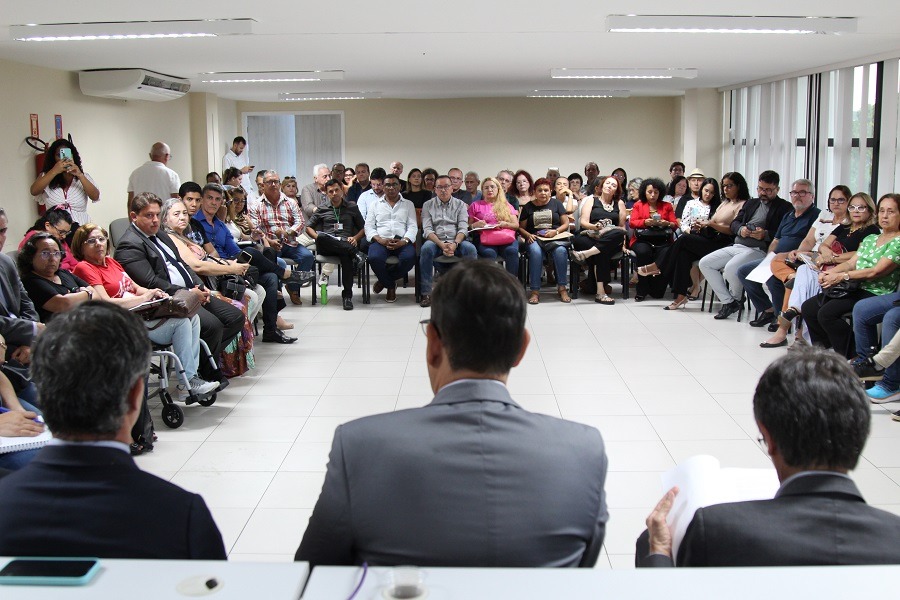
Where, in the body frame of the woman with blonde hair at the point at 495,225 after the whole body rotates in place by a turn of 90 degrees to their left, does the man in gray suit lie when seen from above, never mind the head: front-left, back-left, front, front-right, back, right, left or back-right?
right

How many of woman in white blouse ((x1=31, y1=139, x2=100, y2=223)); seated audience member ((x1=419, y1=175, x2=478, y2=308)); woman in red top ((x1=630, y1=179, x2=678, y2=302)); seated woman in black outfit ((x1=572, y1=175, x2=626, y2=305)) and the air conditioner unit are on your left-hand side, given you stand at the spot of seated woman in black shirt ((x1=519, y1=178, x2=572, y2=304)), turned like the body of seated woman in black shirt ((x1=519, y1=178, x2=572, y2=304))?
2

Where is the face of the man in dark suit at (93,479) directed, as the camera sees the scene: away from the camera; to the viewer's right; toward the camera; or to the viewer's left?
away from the camera

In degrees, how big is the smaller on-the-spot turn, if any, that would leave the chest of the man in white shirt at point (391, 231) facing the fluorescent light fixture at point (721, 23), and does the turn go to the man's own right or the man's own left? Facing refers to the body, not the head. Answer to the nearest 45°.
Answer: approximately 45° to the man's own left

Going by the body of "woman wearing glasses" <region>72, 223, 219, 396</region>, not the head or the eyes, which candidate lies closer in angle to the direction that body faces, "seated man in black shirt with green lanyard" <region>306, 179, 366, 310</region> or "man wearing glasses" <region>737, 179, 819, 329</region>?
the man wearing glasses

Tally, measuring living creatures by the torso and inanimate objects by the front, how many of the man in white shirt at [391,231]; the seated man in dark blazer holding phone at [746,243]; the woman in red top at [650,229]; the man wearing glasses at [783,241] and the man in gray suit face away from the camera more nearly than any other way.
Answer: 1

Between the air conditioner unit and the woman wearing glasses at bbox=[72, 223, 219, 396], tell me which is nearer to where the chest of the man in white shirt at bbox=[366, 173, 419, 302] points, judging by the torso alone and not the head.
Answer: the woman wearing glasses

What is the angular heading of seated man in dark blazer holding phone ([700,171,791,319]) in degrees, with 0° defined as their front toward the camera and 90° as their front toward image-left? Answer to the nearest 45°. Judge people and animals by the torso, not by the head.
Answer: approximately 45°

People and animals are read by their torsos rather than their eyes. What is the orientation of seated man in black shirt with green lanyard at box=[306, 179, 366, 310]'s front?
toward the camera

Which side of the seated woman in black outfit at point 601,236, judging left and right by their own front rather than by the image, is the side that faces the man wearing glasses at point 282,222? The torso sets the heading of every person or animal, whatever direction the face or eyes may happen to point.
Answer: right

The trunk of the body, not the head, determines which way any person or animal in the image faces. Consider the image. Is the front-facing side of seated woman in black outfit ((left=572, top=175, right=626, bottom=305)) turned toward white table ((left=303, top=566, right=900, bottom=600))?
yes

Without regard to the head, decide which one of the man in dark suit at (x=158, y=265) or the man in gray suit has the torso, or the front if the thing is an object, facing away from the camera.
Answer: the man in gray suit

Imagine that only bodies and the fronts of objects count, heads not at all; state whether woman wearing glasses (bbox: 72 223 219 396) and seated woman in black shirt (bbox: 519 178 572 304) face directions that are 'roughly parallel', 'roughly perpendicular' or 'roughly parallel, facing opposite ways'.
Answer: roughly perpendicular

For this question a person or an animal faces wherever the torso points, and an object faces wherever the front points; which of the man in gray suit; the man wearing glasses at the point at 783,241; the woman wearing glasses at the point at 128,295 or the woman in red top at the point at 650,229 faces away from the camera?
the man in gray suit

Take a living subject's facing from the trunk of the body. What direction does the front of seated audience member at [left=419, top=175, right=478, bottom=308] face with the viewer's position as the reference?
facing the viewer

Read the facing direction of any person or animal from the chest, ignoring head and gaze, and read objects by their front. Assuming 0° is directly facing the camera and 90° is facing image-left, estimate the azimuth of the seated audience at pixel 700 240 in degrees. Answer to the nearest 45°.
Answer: approximately 45°

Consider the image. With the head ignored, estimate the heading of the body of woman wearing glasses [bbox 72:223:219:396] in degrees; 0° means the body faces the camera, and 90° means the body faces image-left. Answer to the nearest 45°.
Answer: approximately 315°

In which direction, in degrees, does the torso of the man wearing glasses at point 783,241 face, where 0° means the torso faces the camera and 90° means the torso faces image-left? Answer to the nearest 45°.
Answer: approximately 45°
